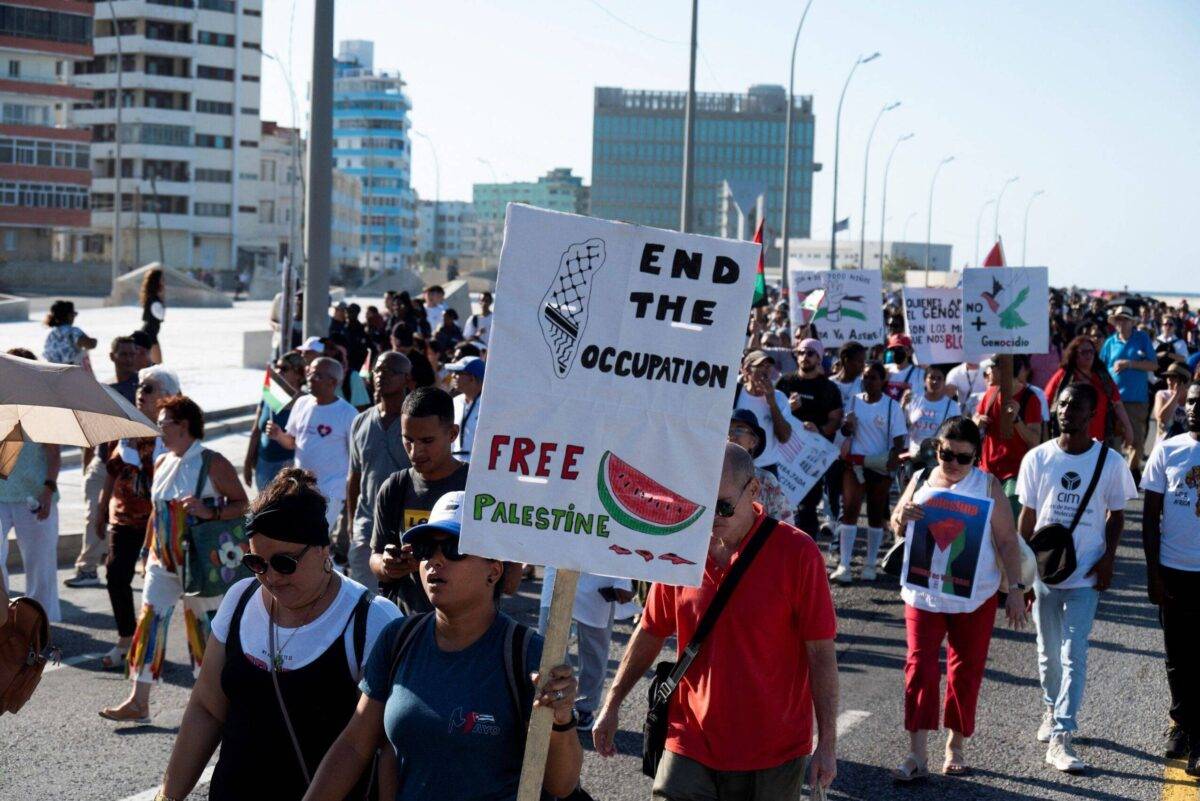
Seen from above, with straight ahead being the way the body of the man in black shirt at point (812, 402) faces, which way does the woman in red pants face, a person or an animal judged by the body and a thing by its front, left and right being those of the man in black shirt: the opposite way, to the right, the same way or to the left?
the same way

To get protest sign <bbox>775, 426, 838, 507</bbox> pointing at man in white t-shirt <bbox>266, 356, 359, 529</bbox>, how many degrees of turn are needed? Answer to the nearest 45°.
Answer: approximately 45° to its right

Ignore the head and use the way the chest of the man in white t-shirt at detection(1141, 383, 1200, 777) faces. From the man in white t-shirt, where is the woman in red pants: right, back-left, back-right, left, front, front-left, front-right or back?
front-right

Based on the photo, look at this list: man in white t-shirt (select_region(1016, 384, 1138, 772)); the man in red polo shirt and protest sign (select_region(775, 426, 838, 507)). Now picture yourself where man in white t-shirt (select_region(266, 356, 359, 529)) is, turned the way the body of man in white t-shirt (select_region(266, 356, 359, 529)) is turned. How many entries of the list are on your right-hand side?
0

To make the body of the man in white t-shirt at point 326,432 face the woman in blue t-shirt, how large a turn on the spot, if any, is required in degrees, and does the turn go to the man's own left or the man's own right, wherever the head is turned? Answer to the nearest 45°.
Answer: approximately 45° to the man's own left

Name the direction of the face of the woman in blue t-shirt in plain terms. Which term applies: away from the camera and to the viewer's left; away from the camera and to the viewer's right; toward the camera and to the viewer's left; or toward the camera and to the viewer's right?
toward the camera and to the viewer's left

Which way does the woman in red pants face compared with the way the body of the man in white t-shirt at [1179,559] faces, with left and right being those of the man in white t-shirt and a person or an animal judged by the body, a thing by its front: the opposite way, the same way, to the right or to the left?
the same way

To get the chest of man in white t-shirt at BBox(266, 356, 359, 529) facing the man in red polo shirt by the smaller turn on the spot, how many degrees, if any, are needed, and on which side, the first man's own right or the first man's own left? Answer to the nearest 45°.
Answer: approximately 45° to the first man's own left

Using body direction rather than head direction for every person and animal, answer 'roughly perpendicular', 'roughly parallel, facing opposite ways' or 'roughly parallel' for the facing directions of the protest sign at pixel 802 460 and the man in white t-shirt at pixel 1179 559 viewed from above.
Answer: roughly parallel

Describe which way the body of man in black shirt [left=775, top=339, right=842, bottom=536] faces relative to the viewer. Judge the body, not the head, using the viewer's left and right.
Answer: facing the viewer

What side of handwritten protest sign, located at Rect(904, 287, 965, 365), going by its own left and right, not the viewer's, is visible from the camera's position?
front

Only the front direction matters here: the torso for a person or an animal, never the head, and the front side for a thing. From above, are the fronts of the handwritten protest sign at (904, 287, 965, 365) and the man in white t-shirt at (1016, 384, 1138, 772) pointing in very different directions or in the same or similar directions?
same or similar directions

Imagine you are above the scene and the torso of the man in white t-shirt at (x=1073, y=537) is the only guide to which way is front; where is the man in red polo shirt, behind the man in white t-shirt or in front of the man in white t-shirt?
in front

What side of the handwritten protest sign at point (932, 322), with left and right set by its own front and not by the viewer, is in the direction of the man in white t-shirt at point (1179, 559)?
front

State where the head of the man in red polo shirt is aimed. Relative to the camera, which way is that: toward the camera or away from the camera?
toward the camera

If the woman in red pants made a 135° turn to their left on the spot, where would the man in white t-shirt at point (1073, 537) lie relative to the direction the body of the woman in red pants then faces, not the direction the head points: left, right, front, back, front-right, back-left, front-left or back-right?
front

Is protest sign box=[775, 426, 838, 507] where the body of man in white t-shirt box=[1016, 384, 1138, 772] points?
no

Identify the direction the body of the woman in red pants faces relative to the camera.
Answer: toward the camera

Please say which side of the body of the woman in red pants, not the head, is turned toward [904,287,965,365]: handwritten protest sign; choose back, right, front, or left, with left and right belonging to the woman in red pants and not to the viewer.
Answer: back
